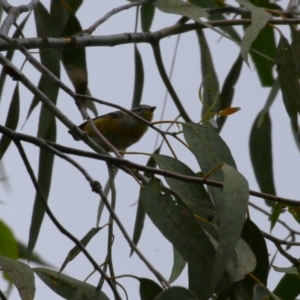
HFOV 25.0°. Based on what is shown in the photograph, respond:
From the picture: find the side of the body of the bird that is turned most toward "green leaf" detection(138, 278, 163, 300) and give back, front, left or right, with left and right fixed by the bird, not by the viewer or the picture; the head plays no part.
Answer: right

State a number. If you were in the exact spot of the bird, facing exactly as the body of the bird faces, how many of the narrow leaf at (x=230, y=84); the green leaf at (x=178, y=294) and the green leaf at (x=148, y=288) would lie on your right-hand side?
2

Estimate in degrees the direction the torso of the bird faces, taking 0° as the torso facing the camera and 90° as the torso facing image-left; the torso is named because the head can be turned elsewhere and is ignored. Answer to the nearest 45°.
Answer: approximately 270°

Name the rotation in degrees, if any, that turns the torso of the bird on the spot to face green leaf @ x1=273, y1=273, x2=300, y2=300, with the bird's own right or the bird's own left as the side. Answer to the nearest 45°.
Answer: approximately 45° to the bird's own right
